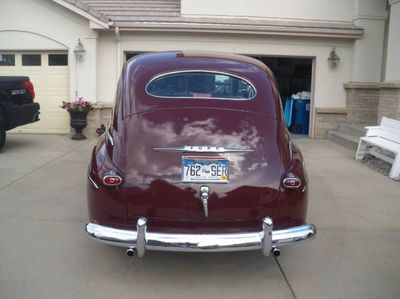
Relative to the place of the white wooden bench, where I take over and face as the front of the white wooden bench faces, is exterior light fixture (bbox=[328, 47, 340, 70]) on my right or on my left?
on my right

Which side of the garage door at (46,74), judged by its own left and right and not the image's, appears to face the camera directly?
front

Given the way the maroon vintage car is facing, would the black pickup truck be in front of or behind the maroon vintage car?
in front

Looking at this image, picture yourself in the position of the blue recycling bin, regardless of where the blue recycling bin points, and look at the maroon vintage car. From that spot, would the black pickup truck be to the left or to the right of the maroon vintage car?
right

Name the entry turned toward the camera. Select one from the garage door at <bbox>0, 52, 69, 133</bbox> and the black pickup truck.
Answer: the garage door

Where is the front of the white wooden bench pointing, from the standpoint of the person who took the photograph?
facing the viewer and to the left of the viewer

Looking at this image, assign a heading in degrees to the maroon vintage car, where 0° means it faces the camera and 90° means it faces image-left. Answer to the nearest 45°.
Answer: approximately 180°

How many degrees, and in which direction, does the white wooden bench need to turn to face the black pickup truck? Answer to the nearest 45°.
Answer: approximately 45° to its right

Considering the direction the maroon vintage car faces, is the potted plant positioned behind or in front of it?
in front

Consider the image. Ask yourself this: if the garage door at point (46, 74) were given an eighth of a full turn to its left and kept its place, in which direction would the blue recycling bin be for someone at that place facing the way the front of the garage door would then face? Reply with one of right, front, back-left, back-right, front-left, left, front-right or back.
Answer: front-left

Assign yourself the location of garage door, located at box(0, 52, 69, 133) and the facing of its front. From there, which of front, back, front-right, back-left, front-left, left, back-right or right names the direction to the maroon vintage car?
front

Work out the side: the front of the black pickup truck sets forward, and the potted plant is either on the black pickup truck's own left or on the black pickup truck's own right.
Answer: on the black pickup truck's own right
